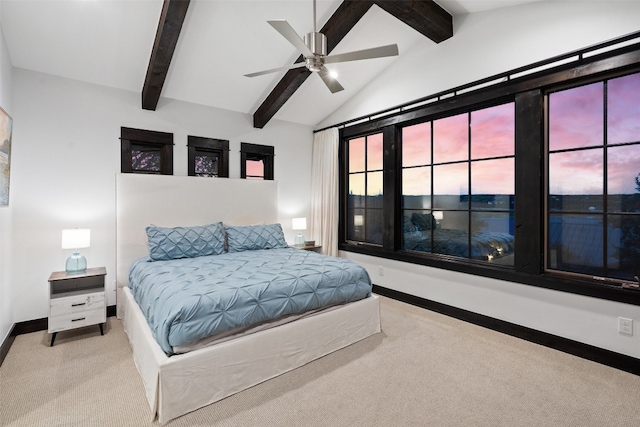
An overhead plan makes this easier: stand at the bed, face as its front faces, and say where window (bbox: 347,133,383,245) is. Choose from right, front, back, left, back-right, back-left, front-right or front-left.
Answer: left

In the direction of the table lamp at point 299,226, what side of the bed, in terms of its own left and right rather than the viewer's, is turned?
left

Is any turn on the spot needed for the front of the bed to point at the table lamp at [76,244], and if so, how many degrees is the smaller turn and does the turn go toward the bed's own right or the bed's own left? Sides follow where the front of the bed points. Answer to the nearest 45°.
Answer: approximately 180°

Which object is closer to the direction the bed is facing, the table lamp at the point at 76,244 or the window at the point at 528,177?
the window

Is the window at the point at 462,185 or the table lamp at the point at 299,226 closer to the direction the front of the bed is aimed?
the window

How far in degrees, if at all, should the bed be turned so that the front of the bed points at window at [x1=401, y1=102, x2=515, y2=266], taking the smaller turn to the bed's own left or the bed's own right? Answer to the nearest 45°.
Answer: approximately 45° to the bed's own left

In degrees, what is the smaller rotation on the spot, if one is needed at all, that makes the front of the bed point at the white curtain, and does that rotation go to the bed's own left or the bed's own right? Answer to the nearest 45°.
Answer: approximately 90° to the bed's own left

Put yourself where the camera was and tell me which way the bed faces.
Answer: facing the viewer and to the right of the viewer

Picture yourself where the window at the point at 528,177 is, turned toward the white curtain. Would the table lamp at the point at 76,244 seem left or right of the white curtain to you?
left

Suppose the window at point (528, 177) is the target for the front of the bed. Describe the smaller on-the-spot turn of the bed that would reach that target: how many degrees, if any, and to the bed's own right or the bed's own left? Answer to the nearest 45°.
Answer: approximately 45° to the bed's own left

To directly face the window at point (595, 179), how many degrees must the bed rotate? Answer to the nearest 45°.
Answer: approximately 45° to its left
